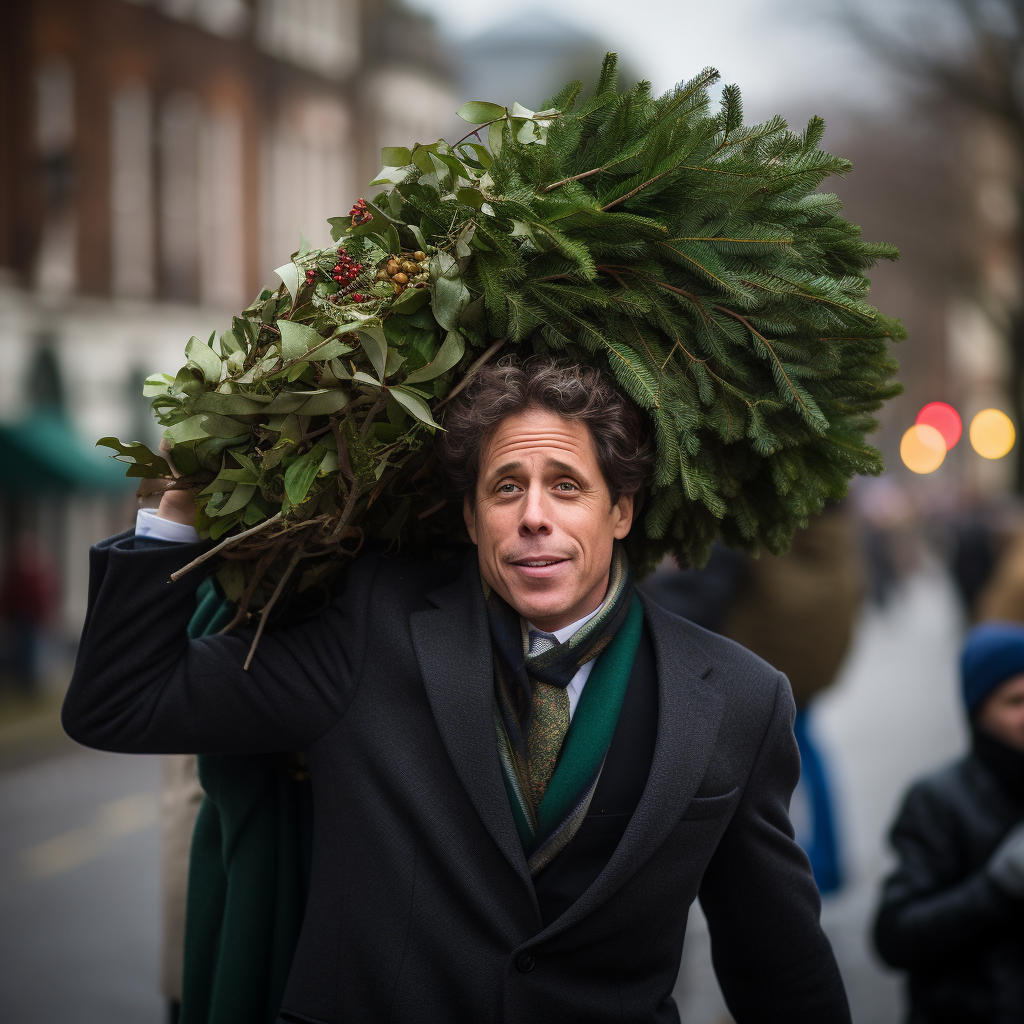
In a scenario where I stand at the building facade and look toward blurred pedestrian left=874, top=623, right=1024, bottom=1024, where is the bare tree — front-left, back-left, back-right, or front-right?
front-left

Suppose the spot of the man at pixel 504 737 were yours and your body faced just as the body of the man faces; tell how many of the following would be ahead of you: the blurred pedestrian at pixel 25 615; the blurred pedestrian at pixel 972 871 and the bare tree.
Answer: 0

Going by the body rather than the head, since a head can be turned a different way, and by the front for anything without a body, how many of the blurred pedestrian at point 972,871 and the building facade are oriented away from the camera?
0

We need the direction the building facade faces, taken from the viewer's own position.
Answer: facing the viewer and to the right of the viewer

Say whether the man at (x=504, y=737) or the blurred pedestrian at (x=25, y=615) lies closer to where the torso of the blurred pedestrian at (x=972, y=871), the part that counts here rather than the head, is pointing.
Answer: the man

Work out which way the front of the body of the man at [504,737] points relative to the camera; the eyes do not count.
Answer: toward the camera

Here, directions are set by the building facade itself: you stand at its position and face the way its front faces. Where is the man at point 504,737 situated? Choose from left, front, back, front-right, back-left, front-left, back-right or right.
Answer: front-right

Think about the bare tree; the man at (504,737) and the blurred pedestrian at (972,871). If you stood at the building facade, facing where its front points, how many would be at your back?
0

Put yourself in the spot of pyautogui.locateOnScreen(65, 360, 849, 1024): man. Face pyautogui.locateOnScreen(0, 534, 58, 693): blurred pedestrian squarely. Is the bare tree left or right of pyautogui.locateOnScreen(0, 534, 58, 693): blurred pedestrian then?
right

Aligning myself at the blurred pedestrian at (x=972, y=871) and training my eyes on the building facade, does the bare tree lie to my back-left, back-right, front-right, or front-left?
front-right

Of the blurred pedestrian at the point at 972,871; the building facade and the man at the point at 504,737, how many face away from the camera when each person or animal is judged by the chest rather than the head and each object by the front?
0

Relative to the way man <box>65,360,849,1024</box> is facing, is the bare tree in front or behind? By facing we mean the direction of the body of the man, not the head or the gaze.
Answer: behind

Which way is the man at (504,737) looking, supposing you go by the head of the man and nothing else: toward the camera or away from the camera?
toward the camera

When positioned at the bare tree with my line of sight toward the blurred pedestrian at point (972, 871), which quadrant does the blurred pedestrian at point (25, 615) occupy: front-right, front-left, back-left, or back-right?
front-right

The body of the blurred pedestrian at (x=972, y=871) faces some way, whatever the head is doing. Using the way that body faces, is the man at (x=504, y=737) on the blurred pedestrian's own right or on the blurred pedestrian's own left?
on the blurred pedestrian's own right

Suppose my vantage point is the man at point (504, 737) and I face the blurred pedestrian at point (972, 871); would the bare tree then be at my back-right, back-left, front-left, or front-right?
front-left

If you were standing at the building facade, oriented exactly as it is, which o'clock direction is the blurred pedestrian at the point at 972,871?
The blurred pedestrian is roughly at 1 o'clock from the building facade.

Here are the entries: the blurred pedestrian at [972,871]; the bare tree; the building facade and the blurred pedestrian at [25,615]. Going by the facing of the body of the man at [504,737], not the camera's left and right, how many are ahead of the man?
0
